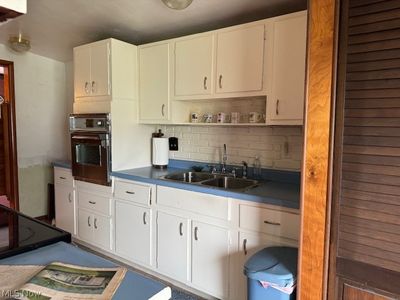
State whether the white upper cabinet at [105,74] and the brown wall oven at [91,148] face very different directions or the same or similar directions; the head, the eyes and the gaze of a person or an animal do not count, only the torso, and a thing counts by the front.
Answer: same or similar directions

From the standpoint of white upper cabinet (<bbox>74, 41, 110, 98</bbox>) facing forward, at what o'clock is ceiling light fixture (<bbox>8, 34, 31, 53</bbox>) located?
The ceiling light fixture is roughly at 3 o'clock from the white upper cabinet.

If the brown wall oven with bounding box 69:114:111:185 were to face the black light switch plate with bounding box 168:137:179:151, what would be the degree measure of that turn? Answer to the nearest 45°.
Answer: approximately 135° to its left

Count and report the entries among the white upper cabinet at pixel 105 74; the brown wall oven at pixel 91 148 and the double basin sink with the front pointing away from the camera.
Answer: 0

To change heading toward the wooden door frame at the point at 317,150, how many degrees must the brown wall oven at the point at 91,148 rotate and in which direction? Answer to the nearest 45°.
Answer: approximately 90° to its left

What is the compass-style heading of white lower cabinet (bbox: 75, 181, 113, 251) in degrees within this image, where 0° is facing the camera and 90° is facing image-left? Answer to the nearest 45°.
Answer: approximately 45°

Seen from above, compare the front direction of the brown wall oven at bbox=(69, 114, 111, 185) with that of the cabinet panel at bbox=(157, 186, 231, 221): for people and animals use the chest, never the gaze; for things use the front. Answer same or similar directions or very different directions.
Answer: same or similar directions

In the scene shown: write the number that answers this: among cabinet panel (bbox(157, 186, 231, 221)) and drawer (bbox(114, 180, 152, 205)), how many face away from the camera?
0

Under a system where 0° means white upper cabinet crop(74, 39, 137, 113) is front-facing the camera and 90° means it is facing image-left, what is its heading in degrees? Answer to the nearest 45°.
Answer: approximately 45°

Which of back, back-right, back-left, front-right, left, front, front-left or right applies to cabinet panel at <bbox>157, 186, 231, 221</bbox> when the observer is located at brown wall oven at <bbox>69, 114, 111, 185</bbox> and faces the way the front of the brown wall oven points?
left

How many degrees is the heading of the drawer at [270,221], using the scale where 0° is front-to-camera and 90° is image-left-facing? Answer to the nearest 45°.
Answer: approximately 45°

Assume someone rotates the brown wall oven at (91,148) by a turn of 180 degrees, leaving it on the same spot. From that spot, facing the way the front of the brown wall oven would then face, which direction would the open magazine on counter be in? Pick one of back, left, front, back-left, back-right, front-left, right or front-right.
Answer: back-right

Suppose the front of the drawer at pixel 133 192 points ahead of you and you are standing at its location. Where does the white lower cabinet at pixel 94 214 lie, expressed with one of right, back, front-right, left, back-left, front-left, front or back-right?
right

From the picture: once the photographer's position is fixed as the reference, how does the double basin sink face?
facing the viewer and to the left of the viewer

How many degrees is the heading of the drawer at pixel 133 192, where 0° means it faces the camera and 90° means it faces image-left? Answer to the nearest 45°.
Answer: approximately 45°

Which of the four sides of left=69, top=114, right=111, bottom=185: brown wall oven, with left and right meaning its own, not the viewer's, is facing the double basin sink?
left
